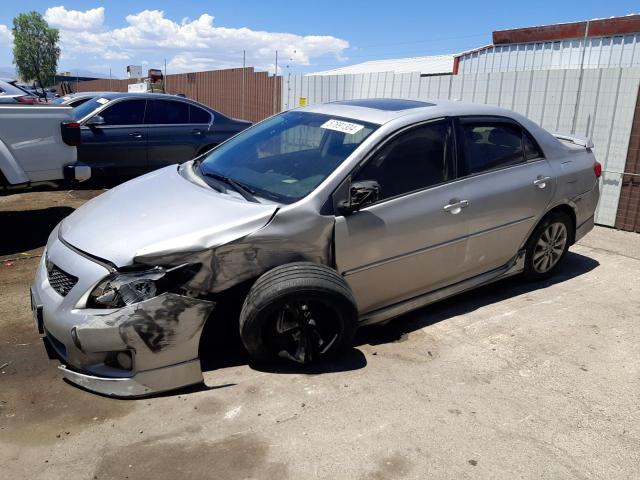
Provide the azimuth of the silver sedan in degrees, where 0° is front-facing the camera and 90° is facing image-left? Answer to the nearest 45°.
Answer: approximately 45°

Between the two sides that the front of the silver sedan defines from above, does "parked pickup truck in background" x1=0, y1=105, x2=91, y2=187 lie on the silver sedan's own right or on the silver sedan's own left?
on the silver sedan's own right

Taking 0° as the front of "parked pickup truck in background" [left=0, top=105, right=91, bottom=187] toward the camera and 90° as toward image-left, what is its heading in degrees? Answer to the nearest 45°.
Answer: approximately 90°

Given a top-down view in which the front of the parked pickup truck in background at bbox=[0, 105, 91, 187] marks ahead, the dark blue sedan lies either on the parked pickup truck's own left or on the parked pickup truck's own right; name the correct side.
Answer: on the parked pickup truck's own right

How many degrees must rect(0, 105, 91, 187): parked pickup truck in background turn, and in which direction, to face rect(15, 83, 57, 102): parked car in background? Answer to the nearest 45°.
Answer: approximately 90° to its right

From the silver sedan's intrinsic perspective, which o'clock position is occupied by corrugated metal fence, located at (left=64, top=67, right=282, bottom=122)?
The corrugated metal fence is roughly at 4 o'clock from the silver sedan.

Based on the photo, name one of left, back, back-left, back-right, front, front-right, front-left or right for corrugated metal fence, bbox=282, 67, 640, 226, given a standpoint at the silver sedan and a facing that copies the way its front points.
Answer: back
